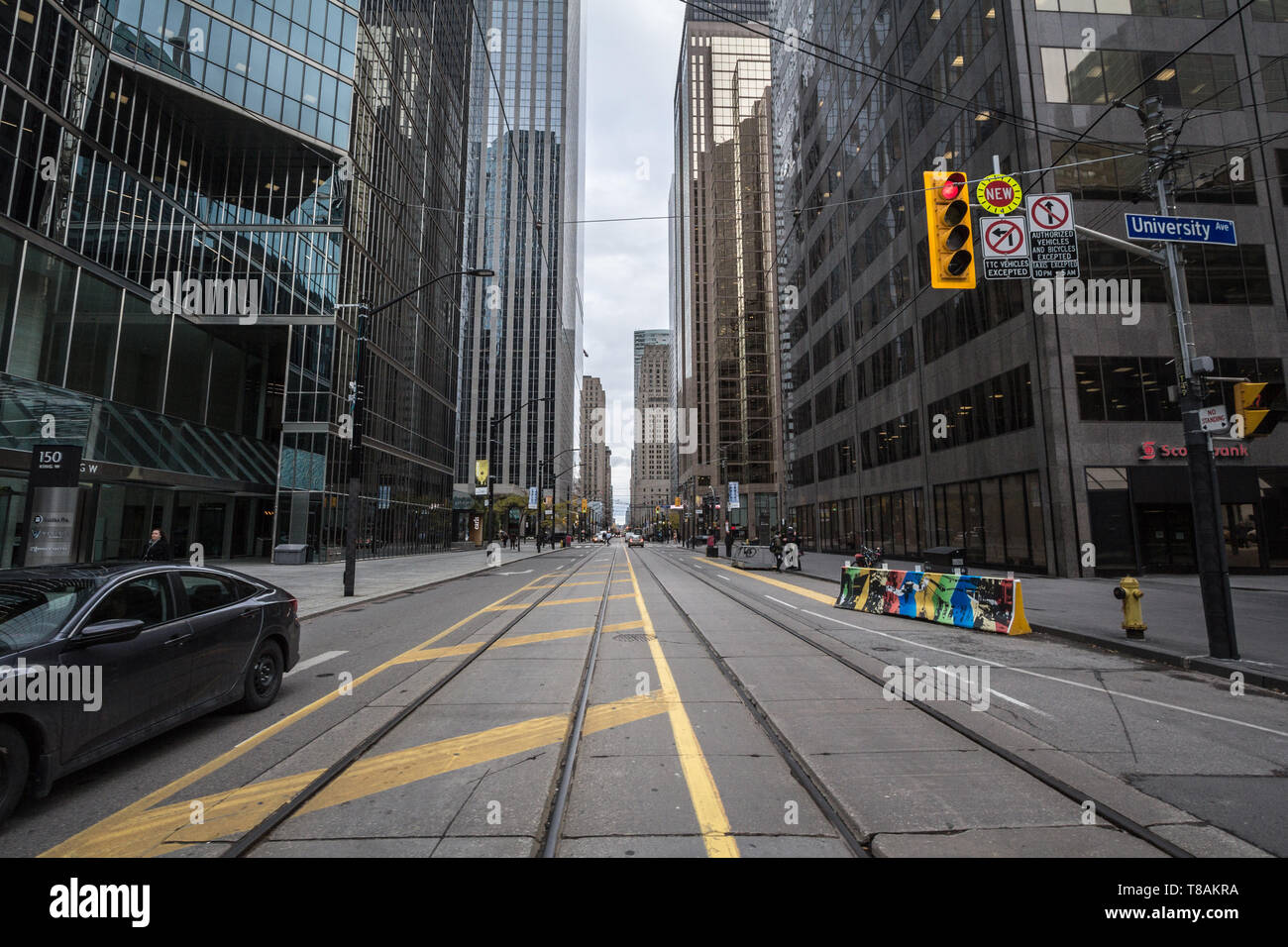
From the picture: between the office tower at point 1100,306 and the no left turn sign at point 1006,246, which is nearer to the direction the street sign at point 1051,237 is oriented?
the no left turn sign

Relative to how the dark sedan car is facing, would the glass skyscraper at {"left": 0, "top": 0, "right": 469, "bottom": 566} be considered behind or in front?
behind

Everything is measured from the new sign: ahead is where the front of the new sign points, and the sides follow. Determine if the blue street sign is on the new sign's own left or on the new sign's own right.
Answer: on the new sign's own left

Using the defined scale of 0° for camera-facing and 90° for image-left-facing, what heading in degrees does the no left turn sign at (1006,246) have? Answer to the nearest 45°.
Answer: approximately 0°

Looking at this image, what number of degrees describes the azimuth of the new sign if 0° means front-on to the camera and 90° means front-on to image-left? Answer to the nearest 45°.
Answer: approximately 0°

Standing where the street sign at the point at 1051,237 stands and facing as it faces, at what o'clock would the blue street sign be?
The blue street sign is roughly at 8 o'clock from the street sign.
